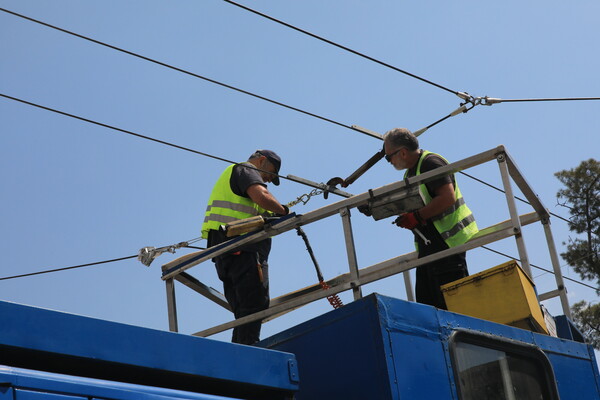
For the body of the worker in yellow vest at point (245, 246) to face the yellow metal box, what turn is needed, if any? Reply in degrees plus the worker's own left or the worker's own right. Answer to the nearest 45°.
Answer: approximately 45° to the worker's own right

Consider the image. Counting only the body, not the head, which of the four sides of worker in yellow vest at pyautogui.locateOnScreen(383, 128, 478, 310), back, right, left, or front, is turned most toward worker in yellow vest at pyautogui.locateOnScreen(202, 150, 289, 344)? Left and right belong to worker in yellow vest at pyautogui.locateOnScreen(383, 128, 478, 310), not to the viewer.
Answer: front

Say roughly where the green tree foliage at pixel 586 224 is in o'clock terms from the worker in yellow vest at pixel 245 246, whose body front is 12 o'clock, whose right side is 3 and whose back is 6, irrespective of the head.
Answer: The green tree foliage is roughly at 10 o'clock from the worker in yellow vest.

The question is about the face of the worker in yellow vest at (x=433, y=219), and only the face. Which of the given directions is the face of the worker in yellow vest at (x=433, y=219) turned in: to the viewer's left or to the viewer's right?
to the viewer's left

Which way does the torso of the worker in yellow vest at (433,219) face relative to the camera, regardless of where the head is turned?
to the viewer's left

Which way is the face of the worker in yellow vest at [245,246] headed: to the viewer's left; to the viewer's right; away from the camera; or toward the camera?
to the viewer's right

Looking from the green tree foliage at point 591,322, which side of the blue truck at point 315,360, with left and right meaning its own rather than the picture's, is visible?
front

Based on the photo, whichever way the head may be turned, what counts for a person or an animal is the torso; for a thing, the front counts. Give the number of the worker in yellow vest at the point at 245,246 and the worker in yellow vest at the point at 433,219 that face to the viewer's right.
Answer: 1

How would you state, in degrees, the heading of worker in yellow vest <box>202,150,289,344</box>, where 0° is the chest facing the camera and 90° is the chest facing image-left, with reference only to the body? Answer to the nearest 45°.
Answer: approximately 270°
